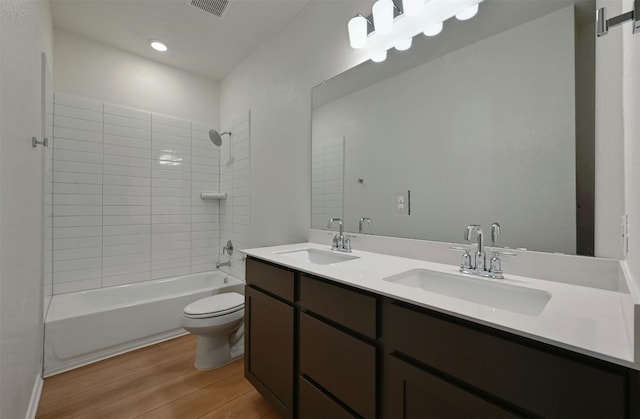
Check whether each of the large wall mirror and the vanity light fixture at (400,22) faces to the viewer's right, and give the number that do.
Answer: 0

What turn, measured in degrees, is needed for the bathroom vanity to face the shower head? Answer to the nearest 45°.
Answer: approximately 90° to its right

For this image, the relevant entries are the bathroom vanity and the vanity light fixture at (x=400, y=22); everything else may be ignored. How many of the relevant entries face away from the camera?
0

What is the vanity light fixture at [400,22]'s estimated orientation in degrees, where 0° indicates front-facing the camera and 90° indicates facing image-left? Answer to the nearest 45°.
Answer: approximately 45°

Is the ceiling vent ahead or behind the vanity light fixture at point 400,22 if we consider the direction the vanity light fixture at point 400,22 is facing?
ahead

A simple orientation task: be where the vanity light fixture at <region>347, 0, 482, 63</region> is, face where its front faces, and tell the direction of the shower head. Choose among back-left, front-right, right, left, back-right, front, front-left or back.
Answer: front-right

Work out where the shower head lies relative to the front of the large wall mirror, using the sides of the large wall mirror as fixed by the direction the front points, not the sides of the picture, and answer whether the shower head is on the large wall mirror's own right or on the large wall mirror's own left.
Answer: on the large wall mirror's own right
